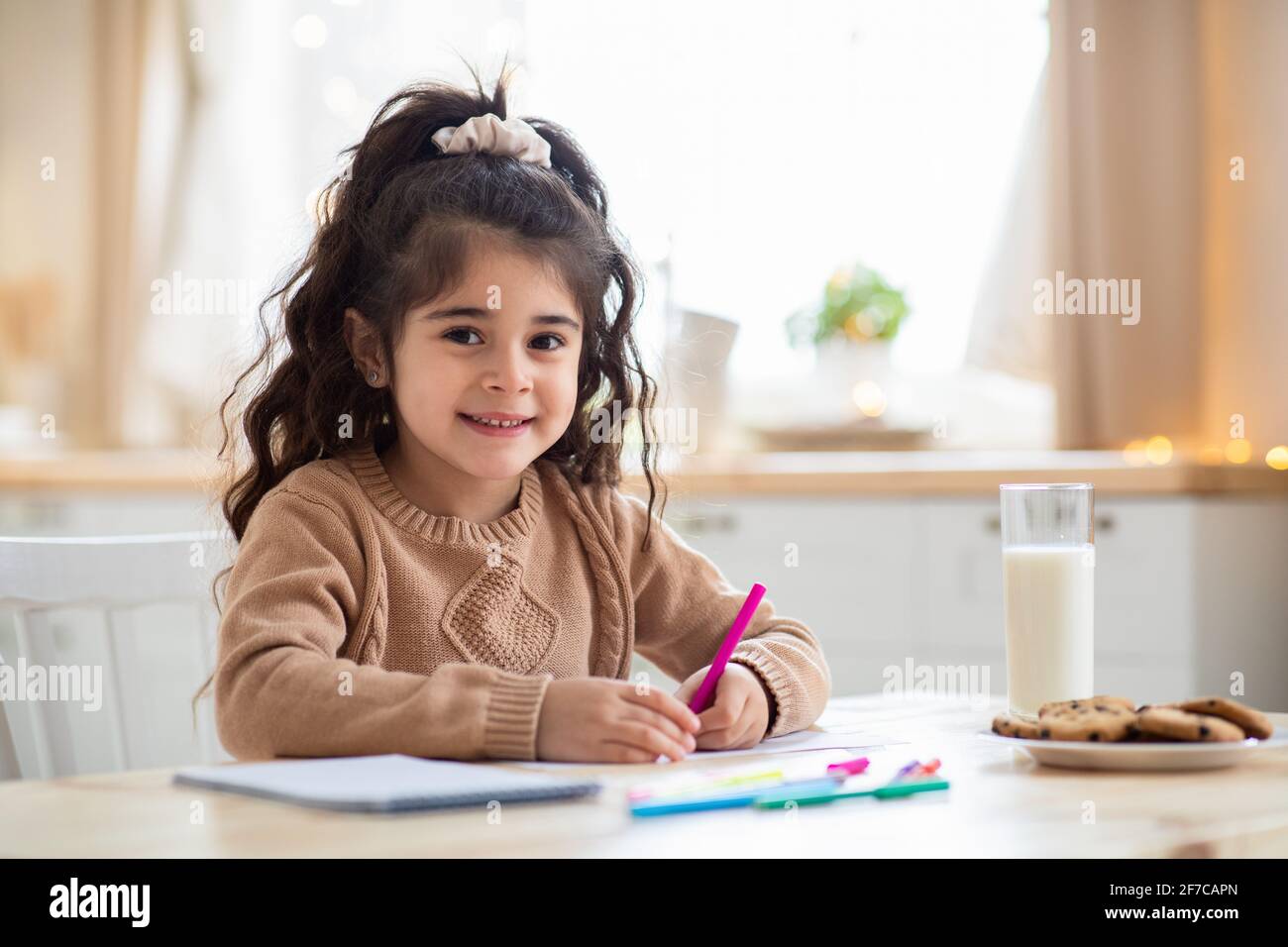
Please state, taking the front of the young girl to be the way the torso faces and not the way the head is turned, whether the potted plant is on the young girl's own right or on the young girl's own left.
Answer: on the young girl's own left

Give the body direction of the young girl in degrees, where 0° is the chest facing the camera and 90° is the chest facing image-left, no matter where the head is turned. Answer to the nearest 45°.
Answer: approximately 315°

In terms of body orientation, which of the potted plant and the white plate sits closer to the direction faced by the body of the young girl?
the white plate

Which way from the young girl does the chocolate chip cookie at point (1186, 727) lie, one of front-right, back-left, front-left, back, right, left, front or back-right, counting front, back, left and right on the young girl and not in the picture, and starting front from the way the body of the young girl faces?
front
